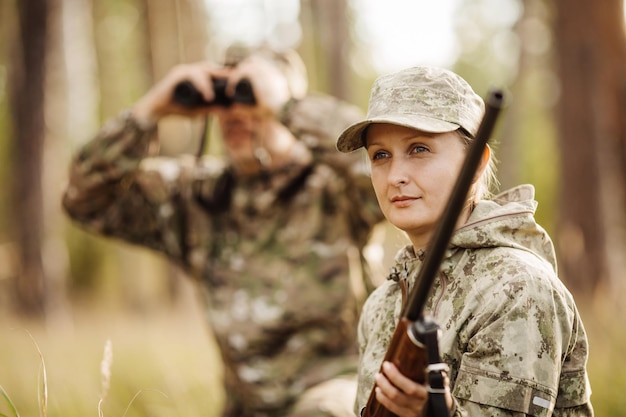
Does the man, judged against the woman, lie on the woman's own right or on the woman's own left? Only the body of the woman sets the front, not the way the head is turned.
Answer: on the woman's own right

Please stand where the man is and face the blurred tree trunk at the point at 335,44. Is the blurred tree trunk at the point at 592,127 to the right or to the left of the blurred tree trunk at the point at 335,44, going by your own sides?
right

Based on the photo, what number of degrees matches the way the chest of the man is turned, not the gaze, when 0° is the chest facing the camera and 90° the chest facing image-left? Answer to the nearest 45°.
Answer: approximately 45°

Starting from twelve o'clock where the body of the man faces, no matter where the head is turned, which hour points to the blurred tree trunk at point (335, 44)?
The blurred tree trunk is roughly at 5 o'clock from the man.

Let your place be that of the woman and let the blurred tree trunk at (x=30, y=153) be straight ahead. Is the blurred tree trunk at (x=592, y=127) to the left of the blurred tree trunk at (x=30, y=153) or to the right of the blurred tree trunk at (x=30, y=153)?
right

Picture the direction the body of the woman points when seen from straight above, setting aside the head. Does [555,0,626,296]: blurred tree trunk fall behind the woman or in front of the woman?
behind

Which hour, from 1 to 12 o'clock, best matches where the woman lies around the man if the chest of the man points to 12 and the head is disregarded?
The woman is roughly at 10 o'clock from the man.

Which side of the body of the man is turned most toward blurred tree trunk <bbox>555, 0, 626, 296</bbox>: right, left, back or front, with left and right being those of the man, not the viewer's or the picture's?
back

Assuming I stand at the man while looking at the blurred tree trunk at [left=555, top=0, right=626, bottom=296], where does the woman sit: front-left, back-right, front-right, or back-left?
back-right
